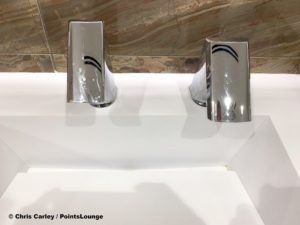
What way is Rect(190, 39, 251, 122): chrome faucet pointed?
toward the camera
